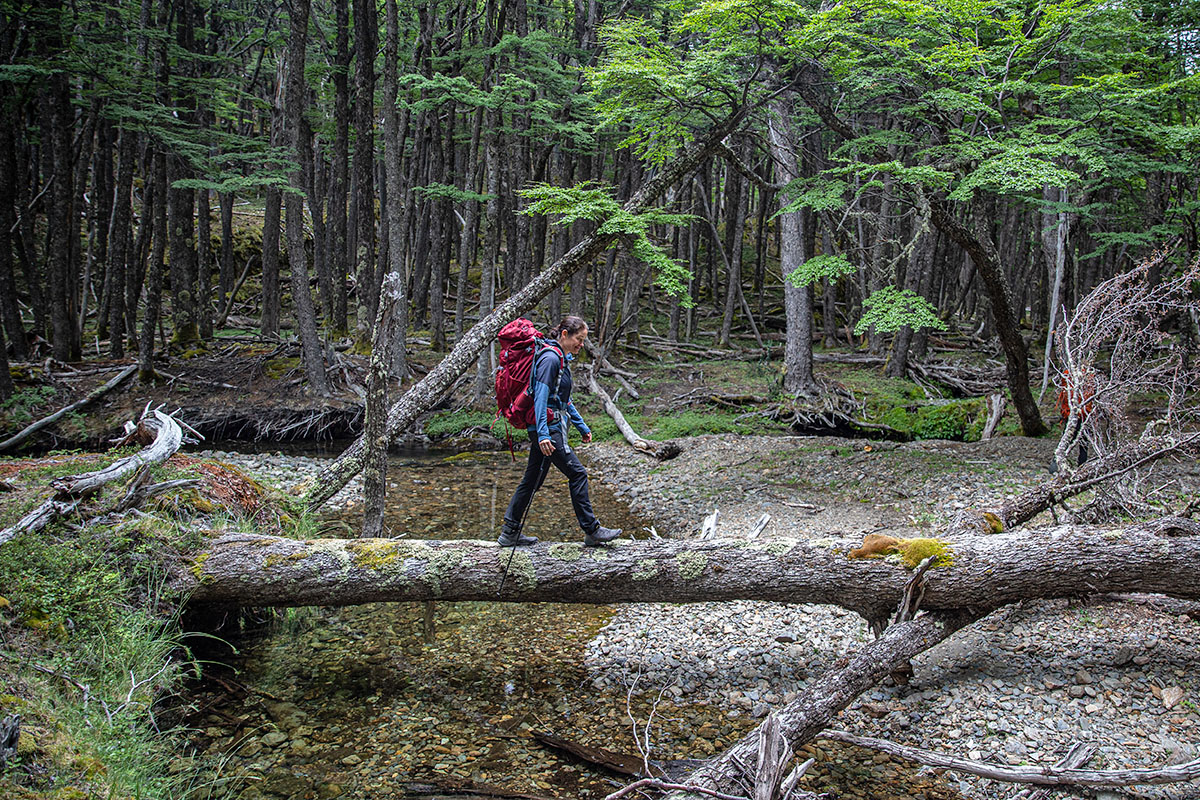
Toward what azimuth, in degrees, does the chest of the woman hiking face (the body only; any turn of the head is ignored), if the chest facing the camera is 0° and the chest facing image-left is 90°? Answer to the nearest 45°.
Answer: approximately 270°

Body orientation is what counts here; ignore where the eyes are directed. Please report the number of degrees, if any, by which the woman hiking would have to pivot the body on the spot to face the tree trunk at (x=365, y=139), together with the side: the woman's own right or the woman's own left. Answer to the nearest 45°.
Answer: approximately 90° to the woman's own left

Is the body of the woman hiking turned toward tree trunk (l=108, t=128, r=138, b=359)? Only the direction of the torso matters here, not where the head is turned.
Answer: no

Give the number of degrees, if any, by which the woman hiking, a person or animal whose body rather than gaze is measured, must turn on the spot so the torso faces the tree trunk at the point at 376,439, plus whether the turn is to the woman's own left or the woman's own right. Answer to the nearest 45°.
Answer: approximately 135° to the woman's own left

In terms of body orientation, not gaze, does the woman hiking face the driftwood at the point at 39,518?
no

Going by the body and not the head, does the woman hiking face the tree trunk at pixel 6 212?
no

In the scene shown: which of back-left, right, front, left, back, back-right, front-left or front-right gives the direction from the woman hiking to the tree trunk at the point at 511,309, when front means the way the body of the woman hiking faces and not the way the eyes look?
left

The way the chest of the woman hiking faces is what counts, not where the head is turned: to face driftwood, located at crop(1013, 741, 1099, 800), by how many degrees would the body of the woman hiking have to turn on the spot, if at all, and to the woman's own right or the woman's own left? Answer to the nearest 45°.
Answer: approximately 45° to the woman's own right
